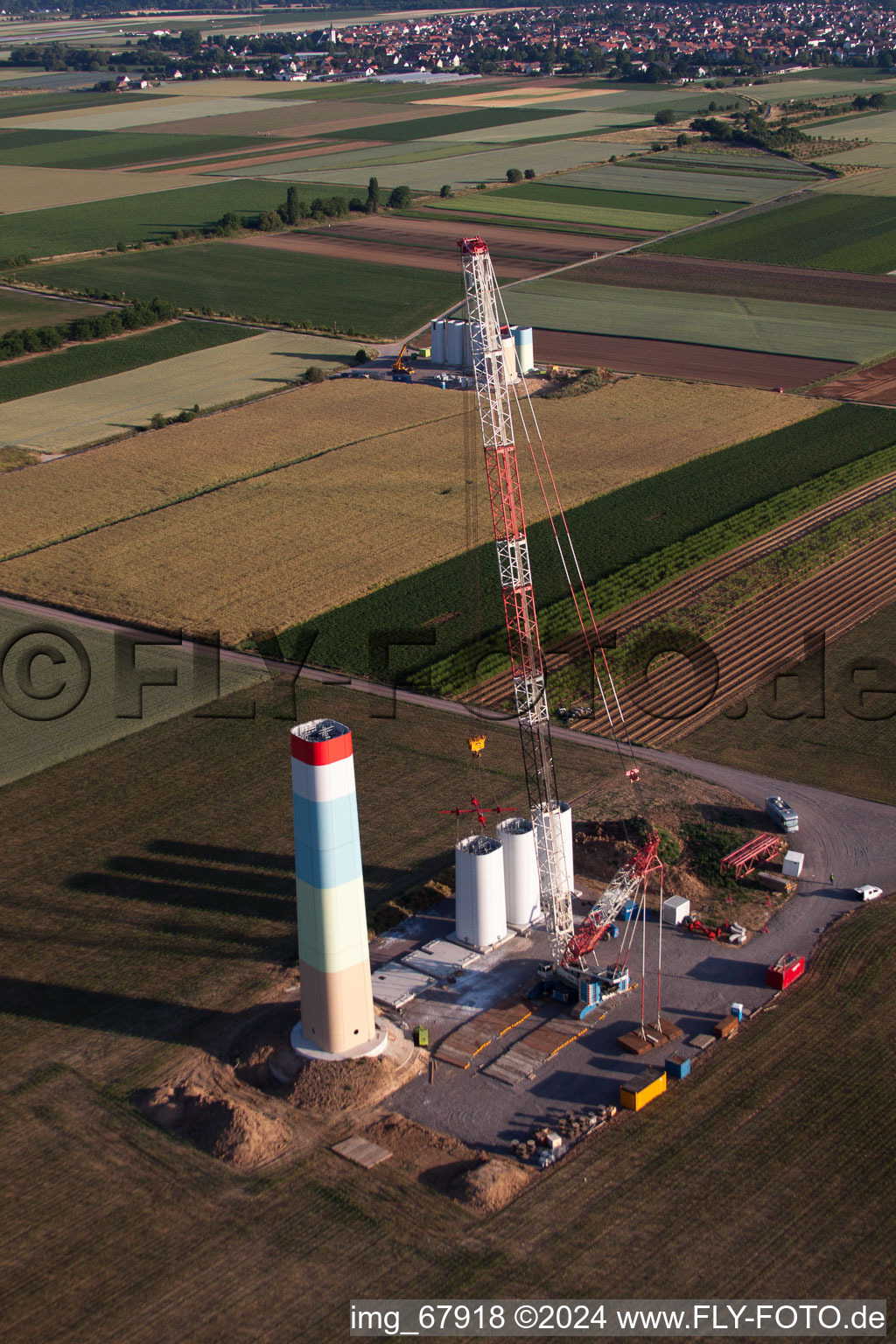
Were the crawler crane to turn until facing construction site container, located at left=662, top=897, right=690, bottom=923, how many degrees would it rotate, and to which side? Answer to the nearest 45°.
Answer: approximately 90° to its right

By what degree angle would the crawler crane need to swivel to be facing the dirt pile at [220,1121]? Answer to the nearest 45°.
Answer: approximately 90° to its left

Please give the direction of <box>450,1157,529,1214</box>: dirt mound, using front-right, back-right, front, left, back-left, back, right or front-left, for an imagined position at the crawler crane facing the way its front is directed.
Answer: back-left

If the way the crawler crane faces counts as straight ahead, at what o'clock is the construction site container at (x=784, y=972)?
The construction site container is roughly at 5 o'clock from the crawler crane.

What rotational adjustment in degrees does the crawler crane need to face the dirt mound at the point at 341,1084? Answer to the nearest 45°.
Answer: approximately 90° to its left

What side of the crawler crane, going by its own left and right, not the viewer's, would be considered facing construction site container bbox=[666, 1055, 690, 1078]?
back

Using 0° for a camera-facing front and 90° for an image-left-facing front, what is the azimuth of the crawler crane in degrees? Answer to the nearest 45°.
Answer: approximately 135°
